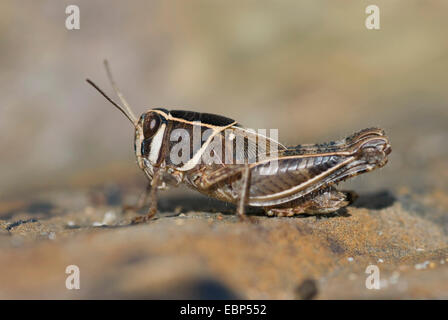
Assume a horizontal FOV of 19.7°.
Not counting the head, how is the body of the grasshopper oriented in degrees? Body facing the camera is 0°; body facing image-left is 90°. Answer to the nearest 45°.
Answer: approximately 90°
